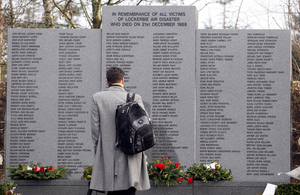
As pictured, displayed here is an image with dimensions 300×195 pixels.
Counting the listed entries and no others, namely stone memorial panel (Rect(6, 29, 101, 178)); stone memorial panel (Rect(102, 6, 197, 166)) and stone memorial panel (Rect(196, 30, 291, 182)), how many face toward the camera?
3

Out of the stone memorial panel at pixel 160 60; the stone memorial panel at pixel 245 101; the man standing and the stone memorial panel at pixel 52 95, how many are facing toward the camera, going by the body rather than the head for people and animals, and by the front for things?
3

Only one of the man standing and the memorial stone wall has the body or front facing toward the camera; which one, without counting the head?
the memorial stone wall

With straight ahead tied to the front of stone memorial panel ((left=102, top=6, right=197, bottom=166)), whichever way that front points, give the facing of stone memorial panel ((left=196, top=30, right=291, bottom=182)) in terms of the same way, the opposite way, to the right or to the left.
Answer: the same way

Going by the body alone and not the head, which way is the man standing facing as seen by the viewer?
away from the camera

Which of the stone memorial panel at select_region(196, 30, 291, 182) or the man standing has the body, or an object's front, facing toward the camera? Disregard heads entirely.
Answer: the stone memorial panel

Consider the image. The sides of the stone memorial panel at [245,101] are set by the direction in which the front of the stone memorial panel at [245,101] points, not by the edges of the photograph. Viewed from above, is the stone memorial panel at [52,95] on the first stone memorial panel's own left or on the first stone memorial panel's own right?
on the first stone memorial panel's own right

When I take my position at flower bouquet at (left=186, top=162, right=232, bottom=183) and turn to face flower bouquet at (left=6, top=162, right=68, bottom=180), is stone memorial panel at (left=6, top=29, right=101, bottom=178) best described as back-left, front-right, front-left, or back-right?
front-right

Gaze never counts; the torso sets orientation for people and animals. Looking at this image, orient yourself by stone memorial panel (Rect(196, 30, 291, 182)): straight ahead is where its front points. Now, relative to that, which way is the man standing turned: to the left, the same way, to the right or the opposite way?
the opposite way

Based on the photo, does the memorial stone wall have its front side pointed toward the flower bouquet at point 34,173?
no

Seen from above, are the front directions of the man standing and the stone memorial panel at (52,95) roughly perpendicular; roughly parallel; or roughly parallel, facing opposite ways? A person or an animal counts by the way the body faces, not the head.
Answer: roughly parallel, facing opposite ways

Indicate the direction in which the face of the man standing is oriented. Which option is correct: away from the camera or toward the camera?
away from the camera

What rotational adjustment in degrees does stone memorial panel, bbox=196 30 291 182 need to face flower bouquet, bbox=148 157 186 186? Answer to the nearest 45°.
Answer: approximately 45° to its right

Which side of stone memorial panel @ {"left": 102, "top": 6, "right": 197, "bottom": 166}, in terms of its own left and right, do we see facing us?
front

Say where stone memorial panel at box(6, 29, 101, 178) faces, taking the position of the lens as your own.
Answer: facing the viewer

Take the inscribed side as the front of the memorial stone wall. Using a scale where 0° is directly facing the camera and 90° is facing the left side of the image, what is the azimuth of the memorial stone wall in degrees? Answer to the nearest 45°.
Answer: approximately 0°

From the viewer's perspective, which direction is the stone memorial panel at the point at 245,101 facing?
toward the camera

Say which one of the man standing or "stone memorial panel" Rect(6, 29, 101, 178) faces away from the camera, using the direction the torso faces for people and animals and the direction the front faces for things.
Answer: the man standing
